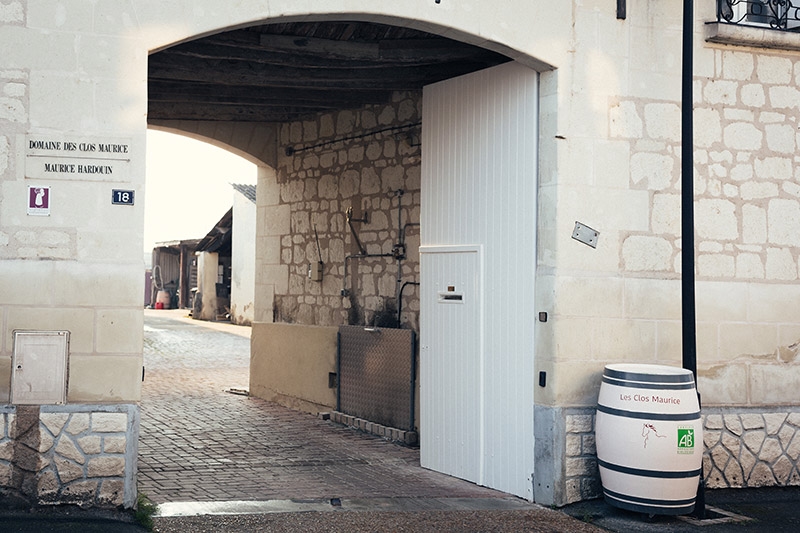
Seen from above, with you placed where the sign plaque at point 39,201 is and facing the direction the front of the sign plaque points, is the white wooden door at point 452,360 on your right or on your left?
on your left

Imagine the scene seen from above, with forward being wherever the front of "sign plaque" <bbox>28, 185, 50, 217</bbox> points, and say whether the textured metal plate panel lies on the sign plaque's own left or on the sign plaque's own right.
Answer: on the sign plaque's own left

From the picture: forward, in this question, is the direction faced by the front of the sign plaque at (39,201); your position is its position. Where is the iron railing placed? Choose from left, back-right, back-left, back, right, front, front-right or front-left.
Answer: left

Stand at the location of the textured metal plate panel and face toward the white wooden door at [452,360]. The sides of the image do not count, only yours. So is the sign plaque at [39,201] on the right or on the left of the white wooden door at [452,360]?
right

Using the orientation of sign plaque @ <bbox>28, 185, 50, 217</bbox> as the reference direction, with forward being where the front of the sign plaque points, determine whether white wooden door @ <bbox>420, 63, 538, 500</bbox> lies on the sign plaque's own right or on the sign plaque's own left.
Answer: on the sign plaque's own left

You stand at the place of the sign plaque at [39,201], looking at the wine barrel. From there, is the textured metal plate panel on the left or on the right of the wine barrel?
left

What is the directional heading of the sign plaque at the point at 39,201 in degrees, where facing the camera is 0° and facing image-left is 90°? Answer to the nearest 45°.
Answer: approximately 0°
